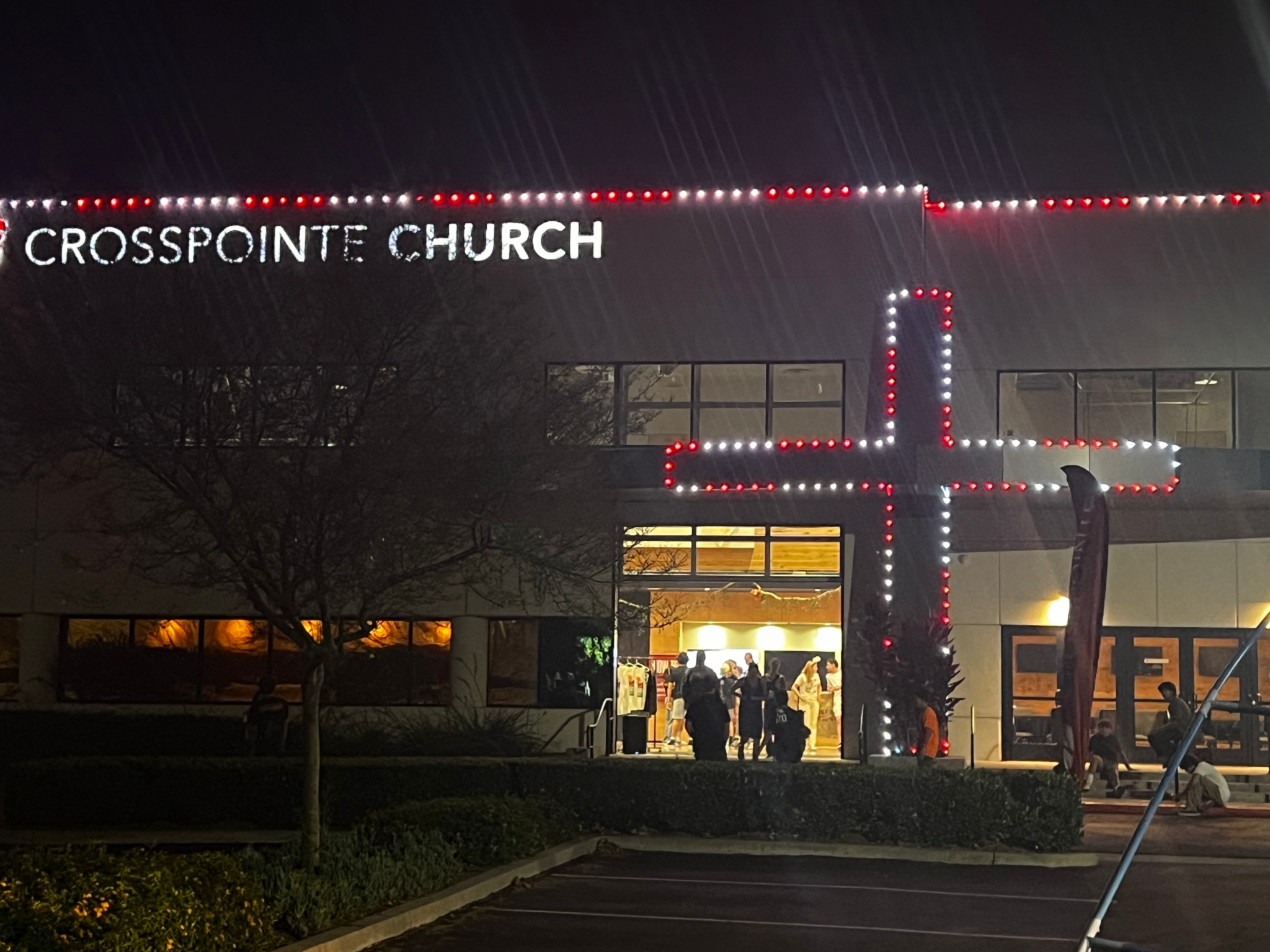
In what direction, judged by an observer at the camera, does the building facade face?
facing the viewer

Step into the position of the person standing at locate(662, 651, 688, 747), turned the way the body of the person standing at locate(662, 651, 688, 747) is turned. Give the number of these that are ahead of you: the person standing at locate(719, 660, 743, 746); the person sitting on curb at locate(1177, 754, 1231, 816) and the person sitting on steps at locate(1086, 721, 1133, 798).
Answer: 0

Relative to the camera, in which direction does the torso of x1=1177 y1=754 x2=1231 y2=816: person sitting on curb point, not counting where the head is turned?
to the viewer's left

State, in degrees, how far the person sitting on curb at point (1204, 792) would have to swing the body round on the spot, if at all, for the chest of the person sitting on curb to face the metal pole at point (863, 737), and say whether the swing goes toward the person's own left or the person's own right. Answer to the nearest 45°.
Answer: approximately 45° to the person's own right

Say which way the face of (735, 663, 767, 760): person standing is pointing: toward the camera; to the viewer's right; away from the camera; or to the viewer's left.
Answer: away from the camera

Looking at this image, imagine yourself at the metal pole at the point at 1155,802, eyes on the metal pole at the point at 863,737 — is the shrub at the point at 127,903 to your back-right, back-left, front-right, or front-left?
front-left
